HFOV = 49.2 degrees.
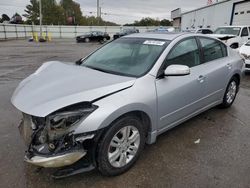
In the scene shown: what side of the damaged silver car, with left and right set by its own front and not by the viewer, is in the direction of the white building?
back

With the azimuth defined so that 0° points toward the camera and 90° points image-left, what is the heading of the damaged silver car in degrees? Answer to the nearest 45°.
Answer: approximately 45°

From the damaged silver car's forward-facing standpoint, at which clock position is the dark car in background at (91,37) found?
The dark car in background is roughly at 4 o'clock from the damaged silver car.
